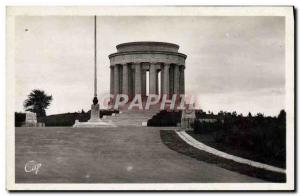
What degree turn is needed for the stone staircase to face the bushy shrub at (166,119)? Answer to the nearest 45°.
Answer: approximately 45° to its left

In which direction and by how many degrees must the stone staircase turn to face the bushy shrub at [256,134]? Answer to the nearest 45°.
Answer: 0° — it already faces it

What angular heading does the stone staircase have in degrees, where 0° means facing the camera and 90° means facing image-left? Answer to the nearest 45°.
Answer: approximately 0°
